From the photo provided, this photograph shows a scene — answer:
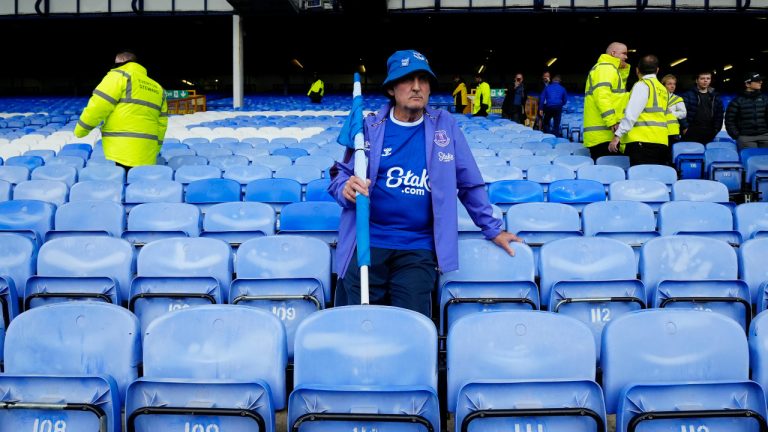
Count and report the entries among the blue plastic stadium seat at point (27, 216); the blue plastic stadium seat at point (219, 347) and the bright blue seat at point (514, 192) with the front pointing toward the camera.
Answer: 3

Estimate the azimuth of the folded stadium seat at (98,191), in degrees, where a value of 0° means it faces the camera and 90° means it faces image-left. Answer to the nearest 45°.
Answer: approximately 0°

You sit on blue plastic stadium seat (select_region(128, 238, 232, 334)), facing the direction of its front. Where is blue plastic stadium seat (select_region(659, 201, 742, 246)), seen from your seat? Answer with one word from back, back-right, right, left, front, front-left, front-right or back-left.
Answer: left

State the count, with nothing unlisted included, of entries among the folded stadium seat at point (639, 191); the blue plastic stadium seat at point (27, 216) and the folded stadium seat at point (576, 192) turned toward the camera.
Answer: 3

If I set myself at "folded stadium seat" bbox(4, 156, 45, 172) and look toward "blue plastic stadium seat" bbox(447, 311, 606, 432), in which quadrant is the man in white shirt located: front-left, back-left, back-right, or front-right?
front-left

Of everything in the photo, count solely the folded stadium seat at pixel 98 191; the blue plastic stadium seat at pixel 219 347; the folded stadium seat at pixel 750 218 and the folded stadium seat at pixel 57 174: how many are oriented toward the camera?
4

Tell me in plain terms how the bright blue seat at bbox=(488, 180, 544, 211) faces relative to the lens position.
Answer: facing the viewer

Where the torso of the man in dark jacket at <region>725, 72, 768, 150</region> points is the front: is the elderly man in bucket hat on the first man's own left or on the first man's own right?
on the first man's own right

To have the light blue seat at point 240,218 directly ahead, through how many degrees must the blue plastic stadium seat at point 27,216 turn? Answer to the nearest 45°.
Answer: approximately 45° to its left

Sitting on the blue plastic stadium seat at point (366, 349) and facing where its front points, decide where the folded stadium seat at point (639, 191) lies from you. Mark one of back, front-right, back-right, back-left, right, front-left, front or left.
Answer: back-left

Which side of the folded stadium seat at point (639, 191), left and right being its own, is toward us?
front

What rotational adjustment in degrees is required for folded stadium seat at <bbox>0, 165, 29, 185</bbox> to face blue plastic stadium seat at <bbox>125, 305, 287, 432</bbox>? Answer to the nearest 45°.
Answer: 0° — it already faces it

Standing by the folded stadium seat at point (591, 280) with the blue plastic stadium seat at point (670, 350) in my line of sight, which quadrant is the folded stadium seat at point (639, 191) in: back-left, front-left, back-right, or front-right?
back-left

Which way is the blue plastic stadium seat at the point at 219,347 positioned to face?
toward the camera

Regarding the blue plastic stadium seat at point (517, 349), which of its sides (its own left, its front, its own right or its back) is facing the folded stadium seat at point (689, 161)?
back

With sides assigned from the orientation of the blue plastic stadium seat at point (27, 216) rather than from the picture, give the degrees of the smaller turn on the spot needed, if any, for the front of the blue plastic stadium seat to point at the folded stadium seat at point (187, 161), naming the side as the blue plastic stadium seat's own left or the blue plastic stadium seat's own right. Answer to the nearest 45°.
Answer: approximately 135° to the blue plastic stadium seat's own left

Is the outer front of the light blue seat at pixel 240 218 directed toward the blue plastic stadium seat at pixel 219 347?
yes

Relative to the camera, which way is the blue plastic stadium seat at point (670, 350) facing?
toward the camera
